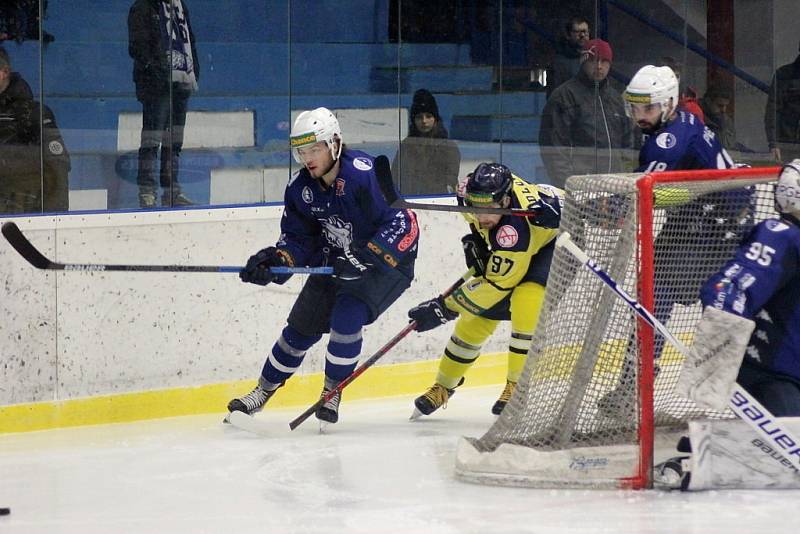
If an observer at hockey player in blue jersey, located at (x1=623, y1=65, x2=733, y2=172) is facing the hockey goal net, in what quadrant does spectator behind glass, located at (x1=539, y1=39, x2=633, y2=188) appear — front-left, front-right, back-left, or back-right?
back-right

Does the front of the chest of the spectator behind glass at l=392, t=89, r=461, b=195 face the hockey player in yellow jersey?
yes

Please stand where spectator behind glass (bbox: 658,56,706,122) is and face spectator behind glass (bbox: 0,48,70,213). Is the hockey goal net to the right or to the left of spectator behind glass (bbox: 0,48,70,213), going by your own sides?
left

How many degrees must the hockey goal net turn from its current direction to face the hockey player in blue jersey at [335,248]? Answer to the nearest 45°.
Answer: approximately 180°

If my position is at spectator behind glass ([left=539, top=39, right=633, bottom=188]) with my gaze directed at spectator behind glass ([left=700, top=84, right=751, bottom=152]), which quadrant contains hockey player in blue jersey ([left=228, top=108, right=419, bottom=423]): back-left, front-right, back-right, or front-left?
back-right
